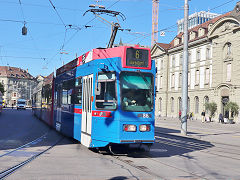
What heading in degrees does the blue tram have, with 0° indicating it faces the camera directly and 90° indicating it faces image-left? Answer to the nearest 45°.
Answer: approximately 315°

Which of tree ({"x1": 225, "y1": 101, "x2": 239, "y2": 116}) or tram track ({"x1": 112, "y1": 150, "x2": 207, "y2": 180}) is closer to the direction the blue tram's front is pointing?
the tram track

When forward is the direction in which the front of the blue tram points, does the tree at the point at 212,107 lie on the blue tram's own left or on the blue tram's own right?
on the blue tram's own left

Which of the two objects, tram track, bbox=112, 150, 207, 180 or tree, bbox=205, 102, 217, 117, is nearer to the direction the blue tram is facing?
the tram track

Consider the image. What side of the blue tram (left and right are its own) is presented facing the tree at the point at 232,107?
left
